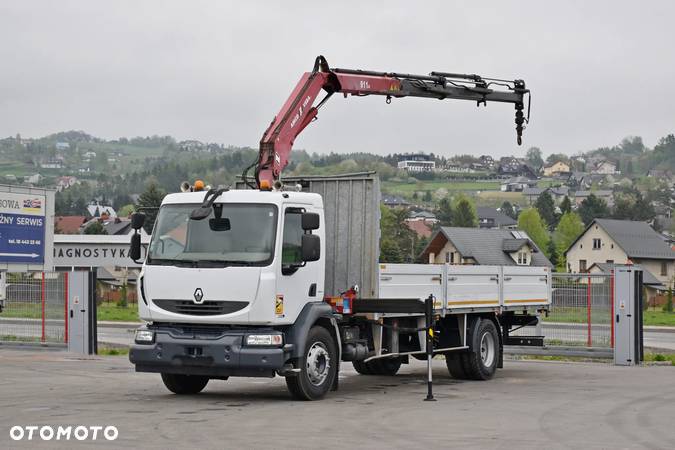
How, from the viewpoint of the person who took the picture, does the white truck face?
facing the viewer and to the left of the viewer

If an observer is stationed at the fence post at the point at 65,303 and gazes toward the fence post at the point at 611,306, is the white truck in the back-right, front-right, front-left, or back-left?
front-right

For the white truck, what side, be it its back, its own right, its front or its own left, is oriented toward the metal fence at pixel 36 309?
right

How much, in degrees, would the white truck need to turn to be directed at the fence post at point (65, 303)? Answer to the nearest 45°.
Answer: approximately 90° to its right

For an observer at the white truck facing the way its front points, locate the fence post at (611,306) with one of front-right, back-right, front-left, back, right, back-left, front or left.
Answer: back

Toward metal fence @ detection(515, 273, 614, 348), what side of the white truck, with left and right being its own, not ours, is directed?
back
